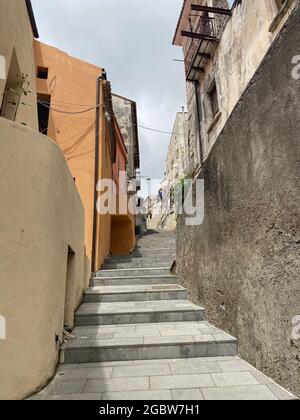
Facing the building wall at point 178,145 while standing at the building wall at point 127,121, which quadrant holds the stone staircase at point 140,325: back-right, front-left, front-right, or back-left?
back-right

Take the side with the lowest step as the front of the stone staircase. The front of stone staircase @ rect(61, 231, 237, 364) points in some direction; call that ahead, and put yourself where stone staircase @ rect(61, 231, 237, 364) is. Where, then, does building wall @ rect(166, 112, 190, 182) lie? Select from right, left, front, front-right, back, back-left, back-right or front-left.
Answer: back

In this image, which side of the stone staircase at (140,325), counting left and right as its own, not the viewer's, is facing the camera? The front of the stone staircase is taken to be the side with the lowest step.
front

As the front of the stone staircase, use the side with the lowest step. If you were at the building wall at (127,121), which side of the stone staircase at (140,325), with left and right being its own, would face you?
back

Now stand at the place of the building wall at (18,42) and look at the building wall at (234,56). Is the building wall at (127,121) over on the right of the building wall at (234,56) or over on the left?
left

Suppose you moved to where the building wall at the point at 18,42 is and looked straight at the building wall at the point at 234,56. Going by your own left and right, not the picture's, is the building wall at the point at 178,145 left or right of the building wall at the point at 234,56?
left
